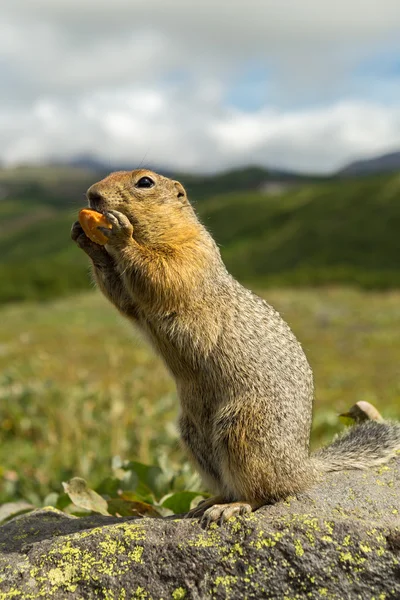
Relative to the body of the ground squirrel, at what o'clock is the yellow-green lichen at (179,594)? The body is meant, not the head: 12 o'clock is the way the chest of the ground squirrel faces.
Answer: The yellow-green lichen is roughly at 9 o'clock from the ground squirrel.

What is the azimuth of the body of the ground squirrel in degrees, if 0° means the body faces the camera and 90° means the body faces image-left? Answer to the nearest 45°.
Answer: approximately 90°
